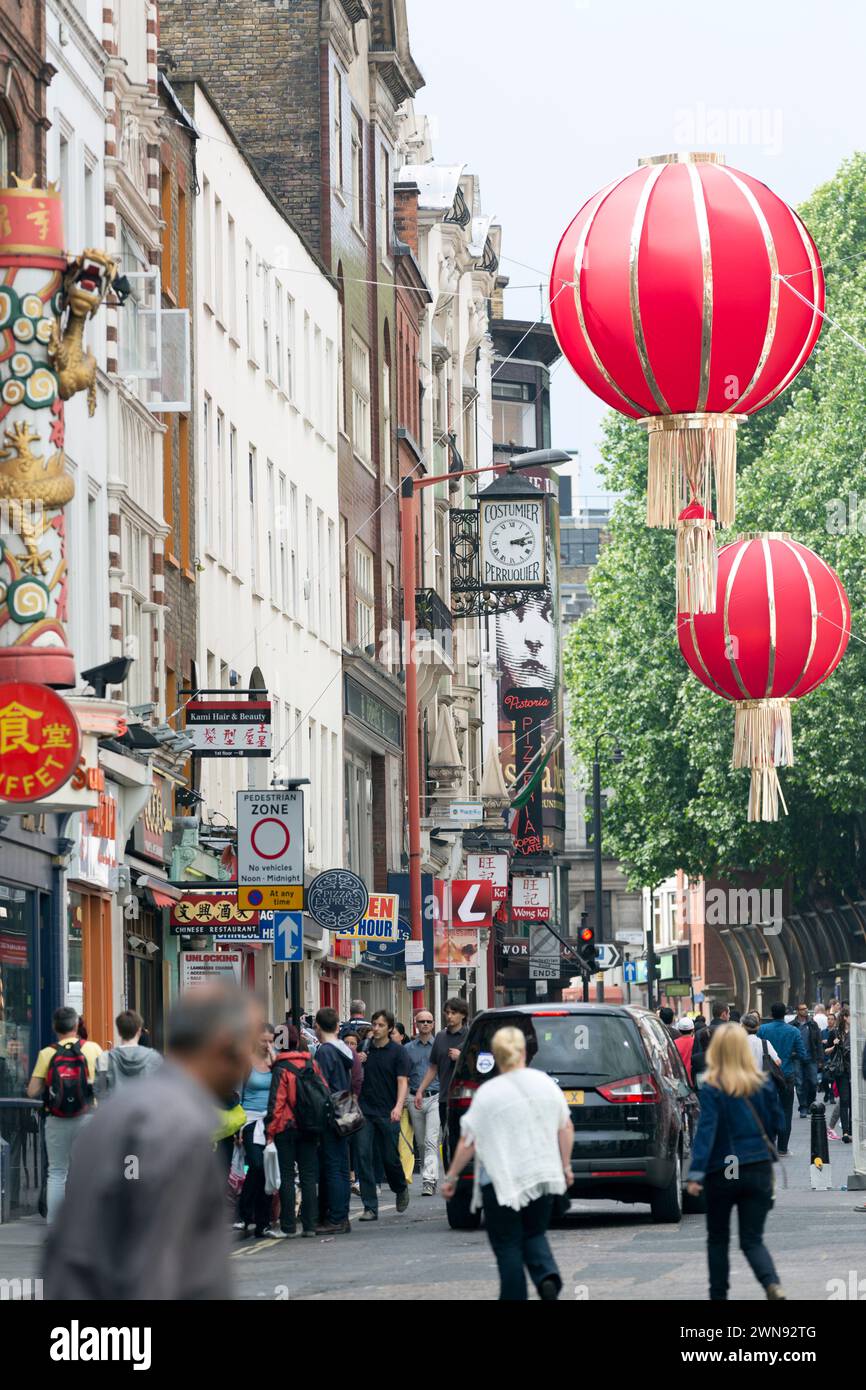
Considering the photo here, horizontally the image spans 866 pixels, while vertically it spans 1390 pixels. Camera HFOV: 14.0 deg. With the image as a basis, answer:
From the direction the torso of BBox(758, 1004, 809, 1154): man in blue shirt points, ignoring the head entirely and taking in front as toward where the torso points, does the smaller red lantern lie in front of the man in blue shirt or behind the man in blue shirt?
behind

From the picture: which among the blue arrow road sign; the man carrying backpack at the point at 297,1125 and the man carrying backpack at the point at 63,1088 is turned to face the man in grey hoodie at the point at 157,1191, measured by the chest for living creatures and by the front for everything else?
the blue arrow road sign

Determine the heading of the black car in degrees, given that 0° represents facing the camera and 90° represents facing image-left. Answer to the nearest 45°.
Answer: approximately 180°

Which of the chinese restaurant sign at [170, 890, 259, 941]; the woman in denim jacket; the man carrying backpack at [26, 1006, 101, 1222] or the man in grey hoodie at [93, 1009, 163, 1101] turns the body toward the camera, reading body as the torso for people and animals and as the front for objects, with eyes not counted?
the chinese restaurant sign

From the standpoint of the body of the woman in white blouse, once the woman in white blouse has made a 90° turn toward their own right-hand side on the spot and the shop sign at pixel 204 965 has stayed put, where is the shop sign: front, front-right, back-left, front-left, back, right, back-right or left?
left

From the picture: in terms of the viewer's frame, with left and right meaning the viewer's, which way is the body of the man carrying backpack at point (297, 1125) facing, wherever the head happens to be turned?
facing away from the viewer and to the left of the viewer

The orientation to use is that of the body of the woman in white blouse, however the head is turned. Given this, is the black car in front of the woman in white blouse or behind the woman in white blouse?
in front

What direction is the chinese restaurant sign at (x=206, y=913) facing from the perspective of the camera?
toward the camera

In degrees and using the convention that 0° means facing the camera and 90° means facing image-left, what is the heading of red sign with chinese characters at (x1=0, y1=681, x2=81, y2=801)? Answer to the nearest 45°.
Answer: approximately 0°

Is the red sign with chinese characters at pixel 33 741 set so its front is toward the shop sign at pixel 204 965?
no

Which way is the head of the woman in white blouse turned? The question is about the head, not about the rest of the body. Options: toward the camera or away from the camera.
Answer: away from the camera

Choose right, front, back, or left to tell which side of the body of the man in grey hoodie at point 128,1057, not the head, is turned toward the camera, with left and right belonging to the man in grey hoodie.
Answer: back

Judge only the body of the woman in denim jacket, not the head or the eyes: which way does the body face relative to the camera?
away from the camera
